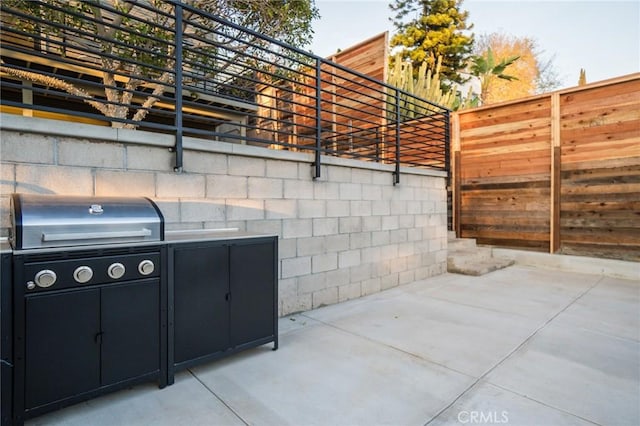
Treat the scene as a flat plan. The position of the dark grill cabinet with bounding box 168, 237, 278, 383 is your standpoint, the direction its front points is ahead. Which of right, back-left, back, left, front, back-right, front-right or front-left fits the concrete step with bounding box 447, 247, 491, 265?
left

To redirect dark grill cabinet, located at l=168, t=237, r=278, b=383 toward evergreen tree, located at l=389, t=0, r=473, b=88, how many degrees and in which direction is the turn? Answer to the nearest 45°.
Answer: approximately 90° to its left

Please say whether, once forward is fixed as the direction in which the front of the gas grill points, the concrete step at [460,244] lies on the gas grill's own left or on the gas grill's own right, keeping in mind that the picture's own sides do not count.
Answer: on the gas grill's own left

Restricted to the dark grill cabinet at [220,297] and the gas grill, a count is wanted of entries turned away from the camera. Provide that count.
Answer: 0

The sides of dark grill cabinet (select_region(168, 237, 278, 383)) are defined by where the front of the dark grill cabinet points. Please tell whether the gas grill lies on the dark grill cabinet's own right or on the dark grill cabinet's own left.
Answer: on the dark grill cabinet's own right

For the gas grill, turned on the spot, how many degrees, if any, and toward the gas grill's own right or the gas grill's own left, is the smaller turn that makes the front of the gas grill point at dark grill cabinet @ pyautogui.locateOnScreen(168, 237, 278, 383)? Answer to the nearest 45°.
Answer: approximately 45° to the gas grill's own left

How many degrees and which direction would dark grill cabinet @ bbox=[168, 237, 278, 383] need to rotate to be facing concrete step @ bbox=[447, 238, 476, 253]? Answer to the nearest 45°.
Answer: approximately 90° to its left

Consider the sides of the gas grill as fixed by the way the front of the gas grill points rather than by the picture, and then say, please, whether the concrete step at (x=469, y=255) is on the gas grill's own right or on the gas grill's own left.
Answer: on the gas grill's own left

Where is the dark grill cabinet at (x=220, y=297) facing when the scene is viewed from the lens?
facing the viewer and to the right of the viewer

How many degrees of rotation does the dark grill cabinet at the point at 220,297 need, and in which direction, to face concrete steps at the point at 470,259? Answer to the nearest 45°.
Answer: approximately 90° to its left

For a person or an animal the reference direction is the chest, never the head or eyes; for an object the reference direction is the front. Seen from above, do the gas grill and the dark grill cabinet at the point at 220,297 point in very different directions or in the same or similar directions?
same or similar directions
